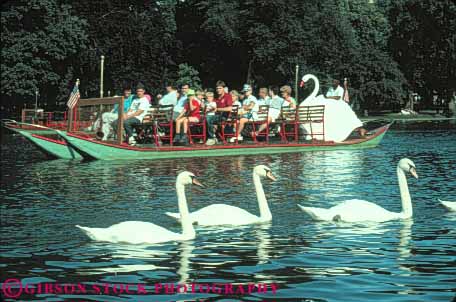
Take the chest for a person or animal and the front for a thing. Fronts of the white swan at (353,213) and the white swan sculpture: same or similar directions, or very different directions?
very different directions

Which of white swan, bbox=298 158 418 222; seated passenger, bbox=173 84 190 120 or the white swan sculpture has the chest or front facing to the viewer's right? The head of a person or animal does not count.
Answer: the white swan

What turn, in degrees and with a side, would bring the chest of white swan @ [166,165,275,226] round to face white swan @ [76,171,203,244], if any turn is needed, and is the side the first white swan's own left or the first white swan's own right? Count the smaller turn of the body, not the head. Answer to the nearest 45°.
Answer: approximately 135° to the first white swan's own right

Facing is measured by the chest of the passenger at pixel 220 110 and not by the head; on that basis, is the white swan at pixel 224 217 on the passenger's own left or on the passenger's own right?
on the passenger's own left

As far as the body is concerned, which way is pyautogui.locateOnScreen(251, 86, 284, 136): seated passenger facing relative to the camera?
to the viewer's left

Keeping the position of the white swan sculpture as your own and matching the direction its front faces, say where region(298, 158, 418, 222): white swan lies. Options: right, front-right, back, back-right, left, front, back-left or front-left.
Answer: left

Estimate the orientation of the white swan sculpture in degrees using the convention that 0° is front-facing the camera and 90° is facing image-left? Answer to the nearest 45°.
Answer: approximately 90°

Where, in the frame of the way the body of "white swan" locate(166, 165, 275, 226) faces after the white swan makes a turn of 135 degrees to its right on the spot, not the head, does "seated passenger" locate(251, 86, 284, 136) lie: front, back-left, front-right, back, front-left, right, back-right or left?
back-right

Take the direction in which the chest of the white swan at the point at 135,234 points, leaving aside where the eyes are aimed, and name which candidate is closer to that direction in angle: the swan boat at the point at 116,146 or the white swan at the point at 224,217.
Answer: the white swan

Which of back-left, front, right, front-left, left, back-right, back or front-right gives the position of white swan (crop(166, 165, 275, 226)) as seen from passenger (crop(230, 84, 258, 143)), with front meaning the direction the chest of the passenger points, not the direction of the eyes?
front-left

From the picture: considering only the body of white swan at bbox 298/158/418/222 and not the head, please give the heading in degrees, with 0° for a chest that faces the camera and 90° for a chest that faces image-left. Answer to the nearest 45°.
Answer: approximately 270°

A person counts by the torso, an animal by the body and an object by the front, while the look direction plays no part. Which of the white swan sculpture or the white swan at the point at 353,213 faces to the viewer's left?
the white swan sculpture
